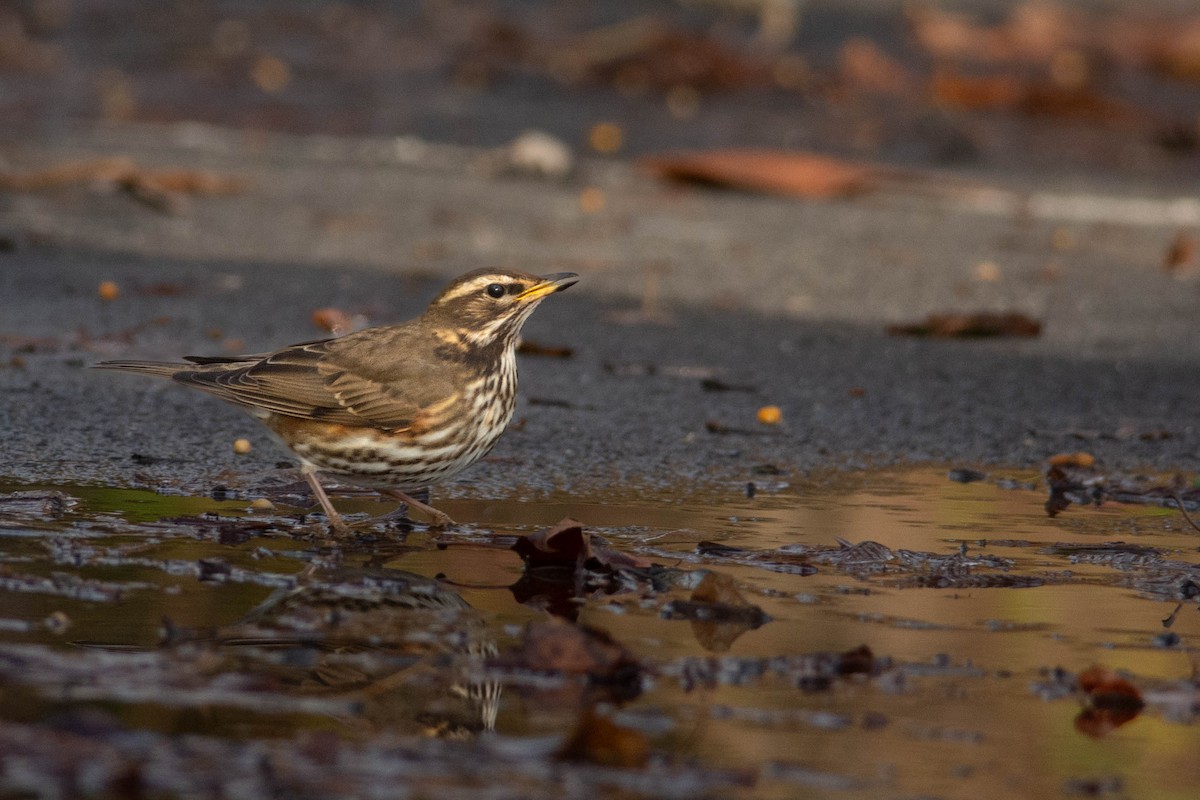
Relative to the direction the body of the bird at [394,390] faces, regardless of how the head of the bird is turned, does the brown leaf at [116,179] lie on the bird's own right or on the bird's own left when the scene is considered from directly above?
on the bird's own left

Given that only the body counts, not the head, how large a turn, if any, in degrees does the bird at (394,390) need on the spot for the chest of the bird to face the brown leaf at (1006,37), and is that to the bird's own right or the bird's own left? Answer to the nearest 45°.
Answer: approximately 45° to the bird's own left

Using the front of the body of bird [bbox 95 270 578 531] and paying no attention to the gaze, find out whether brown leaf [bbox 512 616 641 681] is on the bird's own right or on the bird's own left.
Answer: on the bird's own right

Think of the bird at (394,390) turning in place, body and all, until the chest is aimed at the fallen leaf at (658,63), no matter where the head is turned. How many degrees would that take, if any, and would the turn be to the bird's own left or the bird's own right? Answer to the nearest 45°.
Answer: approximately 90° to the bird's own left

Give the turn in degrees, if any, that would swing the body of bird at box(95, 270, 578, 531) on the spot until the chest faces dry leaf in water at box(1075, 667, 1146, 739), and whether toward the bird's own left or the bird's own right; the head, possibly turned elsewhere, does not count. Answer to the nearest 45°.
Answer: approximately 45° to the bird's own right

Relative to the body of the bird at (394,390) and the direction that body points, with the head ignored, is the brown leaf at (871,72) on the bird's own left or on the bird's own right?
on the bird's own left

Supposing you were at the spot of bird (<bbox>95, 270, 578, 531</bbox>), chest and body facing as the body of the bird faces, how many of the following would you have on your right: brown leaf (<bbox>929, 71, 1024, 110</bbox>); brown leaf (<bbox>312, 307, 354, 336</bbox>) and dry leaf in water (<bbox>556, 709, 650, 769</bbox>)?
1

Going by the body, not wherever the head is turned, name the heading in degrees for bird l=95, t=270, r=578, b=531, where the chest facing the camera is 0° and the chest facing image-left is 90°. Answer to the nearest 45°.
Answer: approximately 270°

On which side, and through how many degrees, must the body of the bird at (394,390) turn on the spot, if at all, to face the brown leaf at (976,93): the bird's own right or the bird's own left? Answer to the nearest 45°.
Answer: approximately 45° to the bird's own left

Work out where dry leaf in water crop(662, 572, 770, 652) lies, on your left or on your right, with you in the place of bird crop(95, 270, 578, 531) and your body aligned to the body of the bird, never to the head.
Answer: on your right

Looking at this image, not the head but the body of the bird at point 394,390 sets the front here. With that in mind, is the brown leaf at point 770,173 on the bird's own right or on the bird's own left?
on the bird's own left
